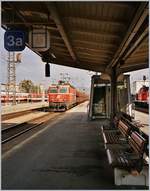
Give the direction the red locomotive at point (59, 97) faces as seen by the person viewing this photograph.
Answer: facing the viewer and to the left of the viewer

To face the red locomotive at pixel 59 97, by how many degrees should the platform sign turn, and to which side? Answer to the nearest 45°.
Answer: approximately 180°

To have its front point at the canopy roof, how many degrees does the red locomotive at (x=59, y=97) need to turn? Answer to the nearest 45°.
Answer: approximately 45° to its left

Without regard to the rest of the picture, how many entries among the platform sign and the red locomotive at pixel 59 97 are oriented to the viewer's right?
0

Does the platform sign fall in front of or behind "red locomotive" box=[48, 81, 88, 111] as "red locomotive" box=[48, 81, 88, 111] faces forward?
in front

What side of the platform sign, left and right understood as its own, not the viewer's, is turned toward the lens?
front

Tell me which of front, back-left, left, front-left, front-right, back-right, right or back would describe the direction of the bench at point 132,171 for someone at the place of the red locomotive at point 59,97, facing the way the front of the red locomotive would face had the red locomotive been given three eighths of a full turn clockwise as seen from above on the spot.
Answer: back
